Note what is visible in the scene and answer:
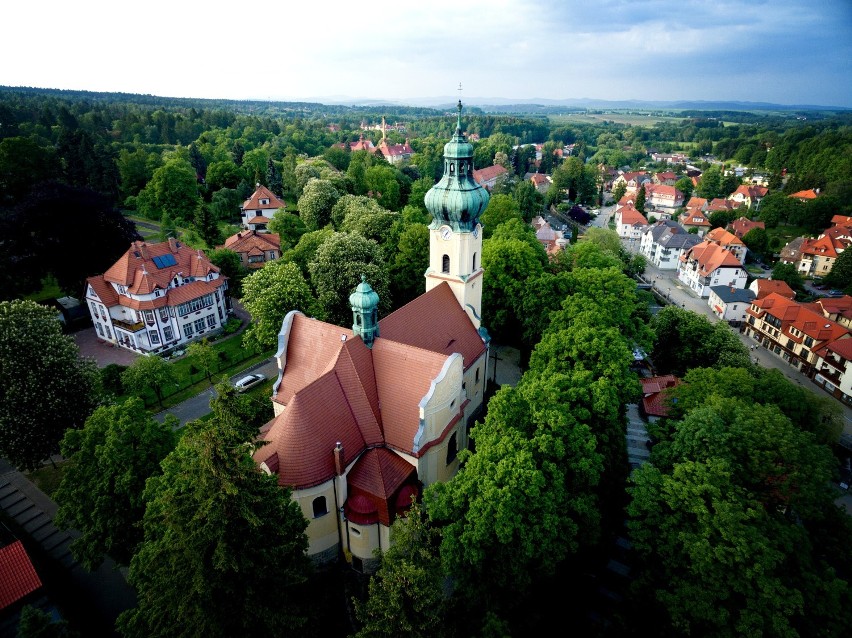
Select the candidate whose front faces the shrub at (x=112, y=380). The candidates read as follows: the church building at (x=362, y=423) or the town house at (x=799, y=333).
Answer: the town house

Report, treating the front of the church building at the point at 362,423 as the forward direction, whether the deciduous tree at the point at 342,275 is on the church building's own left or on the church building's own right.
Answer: on the church building's own left

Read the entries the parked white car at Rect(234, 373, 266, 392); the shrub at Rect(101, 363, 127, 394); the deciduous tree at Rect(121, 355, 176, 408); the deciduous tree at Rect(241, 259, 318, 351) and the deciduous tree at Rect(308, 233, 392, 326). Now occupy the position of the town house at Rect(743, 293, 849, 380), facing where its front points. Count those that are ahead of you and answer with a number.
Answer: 5

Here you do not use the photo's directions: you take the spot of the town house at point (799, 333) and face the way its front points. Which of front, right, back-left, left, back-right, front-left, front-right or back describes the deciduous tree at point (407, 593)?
front-left

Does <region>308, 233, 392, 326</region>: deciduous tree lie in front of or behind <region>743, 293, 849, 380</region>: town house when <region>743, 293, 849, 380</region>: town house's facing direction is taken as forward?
in front

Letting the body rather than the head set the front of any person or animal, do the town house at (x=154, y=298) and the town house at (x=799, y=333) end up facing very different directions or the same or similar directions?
very different directions

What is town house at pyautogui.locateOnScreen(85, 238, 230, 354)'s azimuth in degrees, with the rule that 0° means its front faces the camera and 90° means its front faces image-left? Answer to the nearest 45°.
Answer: approximately 315°

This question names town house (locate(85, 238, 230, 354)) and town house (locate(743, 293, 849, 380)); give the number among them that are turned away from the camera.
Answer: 0

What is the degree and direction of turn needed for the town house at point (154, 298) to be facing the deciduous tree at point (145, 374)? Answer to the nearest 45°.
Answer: approximately 45° to its right

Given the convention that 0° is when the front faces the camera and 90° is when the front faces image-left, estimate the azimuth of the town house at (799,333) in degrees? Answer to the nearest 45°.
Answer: approximately 45°

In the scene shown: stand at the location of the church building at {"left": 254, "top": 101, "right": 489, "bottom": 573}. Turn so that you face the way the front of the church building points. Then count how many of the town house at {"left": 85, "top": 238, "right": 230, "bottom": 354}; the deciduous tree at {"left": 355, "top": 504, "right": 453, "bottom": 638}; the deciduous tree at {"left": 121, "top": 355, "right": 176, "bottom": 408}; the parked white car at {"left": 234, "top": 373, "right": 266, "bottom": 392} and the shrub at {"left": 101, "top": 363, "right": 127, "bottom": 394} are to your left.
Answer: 4

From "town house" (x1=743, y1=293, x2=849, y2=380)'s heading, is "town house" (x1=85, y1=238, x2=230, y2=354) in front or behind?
in front
